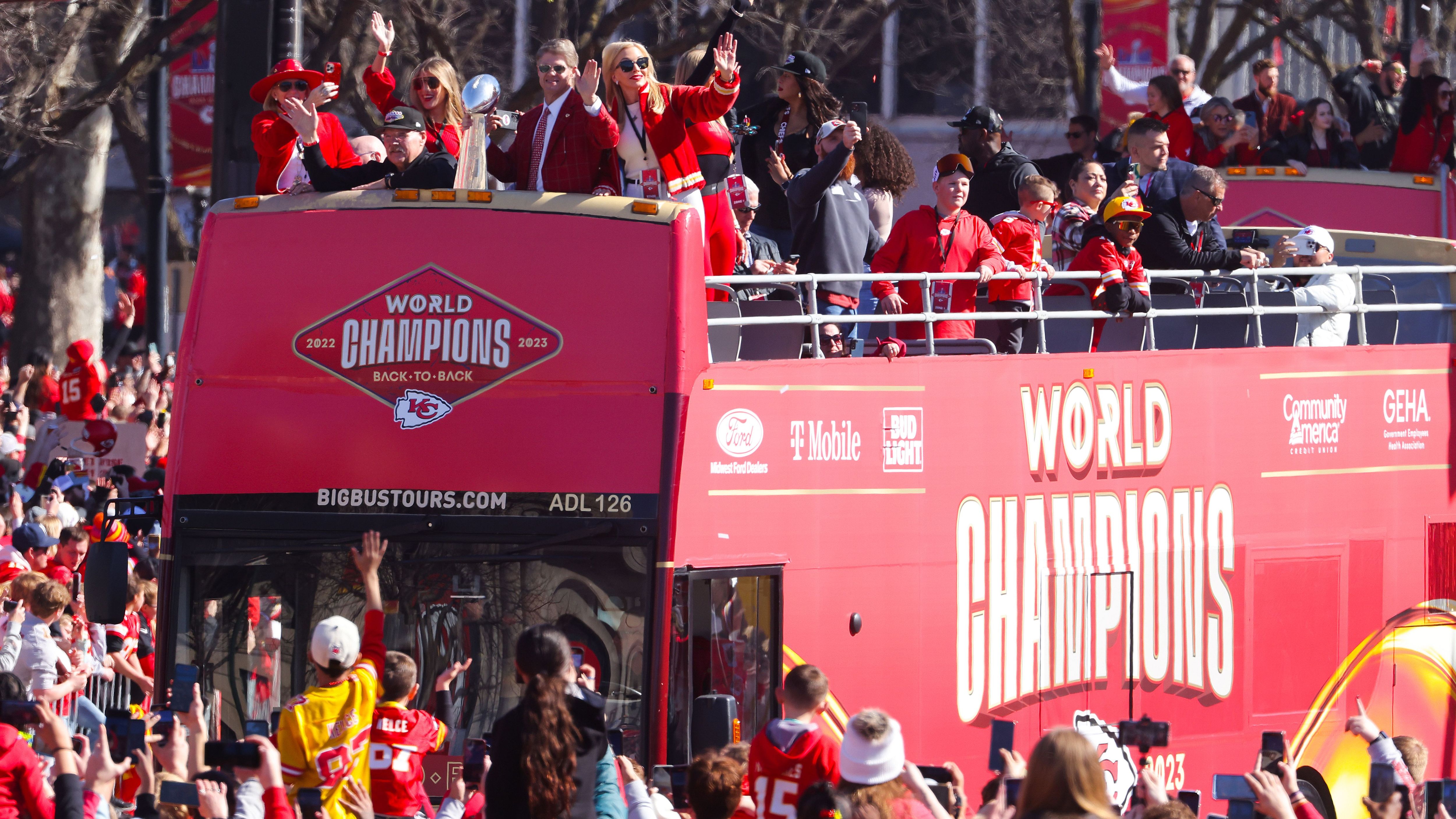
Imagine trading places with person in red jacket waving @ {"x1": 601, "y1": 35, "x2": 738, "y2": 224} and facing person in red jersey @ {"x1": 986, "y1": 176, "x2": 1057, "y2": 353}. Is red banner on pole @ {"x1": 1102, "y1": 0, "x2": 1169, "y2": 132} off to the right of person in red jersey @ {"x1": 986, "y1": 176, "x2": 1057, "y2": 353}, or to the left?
left

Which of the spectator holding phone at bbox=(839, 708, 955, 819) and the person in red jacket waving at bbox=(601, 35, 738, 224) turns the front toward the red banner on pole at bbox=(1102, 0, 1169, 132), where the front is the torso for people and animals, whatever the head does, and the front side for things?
the spectator holding phone

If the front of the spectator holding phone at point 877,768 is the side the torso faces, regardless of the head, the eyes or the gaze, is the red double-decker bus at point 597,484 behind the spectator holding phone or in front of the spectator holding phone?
in front

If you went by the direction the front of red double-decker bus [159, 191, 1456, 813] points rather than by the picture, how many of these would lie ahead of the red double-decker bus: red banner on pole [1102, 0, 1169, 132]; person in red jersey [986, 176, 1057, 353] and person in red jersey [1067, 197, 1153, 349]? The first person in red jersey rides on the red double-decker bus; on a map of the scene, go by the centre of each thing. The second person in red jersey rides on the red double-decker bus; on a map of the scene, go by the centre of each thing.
0

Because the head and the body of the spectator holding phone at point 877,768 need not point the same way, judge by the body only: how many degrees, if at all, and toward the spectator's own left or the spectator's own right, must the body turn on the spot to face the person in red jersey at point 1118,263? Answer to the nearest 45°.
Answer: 0° — they already face them

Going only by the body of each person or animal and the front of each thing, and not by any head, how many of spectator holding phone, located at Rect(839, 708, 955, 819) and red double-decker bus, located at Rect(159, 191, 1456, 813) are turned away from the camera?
1

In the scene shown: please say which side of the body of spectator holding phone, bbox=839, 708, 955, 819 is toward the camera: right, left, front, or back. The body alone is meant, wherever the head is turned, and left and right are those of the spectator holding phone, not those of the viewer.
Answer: back

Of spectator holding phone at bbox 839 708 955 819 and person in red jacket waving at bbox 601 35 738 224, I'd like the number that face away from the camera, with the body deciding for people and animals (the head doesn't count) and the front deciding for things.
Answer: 1

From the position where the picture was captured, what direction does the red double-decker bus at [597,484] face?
facing the viewer and to the left of the viewer

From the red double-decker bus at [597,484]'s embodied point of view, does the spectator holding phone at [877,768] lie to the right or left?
on its left

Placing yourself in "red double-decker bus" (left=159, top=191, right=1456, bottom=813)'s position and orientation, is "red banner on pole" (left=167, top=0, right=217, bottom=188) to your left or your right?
on your right

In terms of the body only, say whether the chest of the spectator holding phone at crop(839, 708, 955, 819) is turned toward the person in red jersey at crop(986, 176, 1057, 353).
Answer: yes

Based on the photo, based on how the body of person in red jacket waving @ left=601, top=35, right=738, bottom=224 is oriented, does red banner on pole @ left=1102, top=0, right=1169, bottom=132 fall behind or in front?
behind
